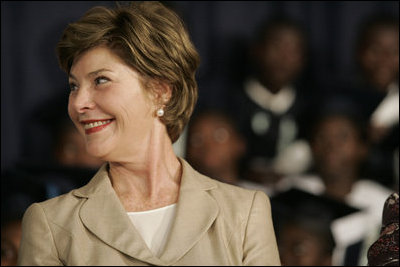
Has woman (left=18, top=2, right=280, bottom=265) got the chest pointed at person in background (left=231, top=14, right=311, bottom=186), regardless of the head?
no

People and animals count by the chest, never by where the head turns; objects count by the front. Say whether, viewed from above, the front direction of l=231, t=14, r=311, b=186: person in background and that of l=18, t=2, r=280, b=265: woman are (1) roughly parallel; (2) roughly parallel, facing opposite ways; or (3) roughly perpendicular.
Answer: roughly parallel

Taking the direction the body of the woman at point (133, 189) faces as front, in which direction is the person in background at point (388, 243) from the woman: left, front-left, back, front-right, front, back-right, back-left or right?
left

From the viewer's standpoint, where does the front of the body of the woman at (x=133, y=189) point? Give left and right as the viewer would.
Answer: facing the viewer

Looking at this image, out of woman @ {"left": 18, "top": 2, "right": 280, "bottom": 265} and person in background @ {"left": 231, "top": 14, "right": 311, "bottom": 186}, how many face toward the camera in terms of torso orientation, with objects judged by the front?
2

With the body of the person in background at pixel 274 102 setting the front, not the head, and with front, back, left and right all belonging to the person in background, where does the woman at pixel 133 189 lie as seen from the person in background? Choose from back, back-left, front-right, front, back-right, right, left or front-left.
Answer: front

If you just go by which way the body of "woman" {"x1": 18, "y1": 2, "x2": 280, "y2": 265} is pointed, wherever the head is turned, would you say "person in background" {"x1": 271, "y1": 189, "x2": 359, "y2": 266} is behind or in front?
behind

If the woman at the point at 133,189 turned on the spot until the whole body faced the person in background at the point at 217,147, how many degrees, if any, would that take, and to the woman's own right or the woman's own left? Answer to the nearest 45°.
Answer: approximately 180°

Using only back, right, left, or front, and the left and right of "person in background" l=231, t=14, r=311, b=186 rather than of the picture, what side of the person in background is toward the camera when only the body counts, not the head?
front

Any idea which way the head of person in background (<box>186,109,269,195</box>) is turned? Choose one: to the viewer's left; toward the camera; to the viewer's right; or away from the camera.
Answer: toward the camera

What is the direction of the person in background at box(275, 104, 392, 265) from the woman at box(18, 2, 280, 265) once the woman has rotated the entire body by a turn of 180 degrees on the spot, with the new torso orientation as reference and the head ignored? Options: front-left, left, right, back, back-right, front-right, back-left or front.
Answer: front-right

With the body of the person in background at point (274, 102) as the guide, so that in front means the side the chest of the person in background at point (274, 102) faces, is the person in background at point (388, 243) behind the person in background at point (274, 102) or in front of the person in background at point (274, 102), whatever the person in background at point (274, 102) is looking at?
in front

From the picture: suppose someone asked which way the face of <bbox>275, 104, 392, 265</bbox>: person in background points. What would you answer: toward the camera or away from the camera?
toward the camera
